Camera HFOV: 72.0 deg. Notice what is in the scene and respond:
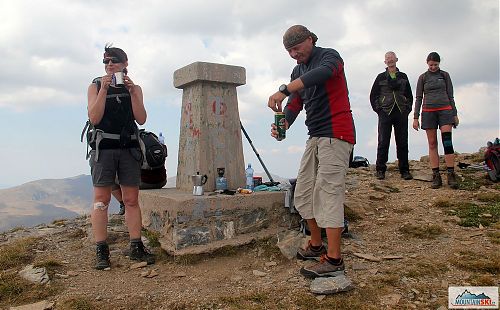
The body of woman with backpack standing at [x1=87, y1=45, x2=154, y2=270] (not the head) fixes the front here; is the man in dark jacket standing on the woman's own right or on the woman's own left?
on the woman's own left

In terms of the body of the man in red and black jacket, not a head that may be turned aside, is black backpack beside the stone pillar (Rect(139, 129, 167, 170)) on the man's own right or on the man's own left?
on the man's own right

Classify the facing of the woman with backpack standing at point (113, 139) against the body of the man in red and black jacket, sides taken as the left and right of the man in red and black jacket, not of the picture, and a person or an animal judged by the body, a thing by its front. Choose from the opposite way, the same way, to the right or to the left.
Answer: to the left

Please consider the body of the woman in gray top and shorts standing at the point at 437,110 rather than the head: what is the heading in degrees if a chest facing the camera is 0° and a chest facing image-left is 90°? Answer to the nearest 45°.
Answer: approximately 0°

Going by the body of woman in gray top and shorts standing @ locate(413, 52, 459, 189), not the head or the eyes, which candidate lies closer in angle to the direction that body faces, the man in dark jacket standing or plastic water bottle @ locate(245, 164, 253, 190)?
the plastic water bottle

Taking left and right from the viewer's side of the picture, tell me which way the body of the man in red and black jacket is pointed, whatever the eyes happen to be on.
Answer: facing the viewer and to the left of the viewer

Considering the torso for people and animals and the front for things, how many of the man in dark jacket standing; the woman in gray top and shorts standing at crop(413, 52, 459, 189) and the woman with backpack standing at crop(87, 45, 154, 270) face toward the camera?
3

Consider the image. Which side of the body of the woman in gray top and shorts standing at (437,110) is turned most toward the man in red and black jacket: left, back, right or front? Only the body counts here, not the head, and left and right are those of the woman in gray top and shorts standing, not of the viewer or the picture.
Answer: front

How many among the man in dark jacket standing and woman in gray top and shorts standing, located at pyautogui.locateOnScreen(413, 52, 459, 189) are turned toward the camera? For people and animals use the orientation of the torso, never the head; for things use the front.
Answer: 2

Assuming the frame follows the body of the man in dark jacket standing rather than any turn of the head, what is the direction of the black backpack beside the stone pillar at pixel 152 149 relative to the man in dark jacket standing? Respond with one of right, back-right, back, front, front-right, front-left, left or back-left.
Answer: front-right

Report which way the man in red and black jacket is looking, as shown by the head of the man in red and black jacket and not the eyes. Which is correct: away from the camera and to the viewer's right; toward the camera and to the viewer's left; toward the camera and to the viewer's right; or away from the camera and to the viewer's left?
toward the camera and to the viewer's left

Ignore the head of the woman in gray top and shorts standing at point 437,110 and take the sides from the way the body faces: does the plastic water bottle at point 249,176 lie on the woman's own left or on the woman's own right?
on the woman's own right

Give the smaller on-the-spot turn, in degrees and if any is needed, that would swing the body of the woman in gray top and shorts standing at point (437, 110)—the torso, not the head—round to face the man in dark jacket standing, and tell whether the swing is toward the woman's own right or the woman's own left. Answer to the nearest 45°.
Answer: approximately 90° to the woman's own right

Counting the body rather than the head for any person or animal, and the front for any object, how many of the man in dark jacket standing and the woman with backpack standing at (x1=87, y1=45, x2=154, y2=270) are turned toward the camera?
2
